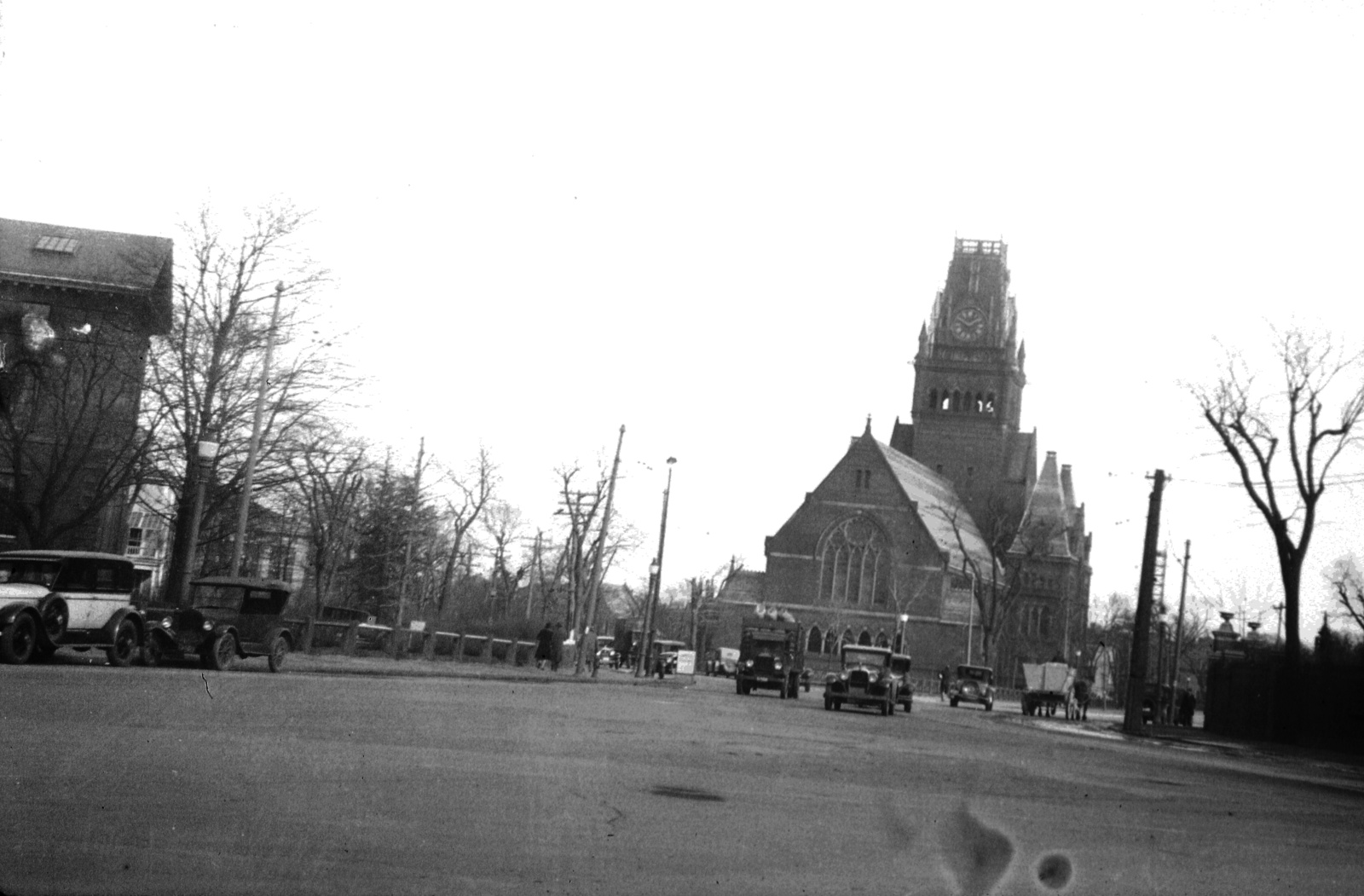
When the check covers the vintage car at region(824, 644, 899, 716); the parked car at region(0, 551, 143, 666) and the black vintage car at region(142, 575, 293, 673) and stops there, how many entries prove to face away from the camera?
0

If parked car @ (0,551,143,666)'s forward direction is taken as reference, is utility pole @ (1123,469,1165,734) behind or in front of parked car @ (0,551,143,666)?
behind

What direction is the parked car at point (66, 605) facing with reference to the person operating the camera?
facing the viewer and to the left of the viewer

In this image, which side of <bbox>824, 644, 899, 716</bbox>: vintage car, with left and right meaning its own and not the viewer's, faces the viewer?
front

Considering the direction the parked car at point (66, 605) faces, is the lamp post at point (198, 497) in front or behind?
behind

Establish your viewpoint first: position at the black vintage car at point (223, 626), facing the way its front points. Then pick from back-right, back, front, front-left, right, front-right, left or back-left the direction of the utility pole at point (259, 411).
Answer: back-right

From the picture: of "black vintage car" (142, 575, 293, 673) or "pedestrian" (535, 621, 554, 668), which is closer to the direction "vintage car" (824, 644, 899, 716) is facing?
the black vintage car

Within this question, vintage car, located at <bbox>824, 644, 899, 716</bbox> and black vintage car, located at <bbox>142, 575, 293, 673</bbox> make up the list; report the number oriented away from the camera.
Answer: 0

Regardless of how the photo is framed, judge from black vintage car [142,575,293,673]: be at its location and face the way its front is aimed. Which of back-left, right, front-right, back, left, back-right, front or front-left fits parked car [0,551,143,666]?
front

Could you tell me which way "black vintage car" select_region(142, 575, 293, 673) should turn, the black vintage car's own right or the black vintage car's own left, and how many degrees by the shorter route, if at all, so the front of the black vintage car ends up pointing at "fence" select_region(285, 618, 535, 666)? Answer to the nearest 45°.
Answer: approximately 135° to the black vintage car's own right

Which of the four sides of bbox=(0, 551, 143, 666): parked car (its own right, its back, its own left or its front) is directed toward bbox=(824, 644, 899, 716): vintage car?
back

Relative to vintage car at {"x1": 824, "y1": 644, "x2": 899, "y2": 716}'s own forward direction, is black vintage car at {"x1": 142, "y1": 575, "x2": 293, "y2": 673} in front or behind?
in front

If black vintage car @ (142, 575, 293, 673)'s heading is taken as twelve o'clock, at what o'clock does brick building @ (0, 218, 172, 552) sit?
The brick building is roughly at 4 o'clock from the black vintage car.

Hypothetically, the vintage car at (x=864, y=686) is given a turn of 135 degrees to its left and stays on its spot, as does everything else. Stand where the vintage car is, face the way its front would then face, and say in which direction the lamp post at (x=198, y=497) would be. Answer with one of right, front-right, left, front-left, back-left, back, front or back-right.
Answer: back
